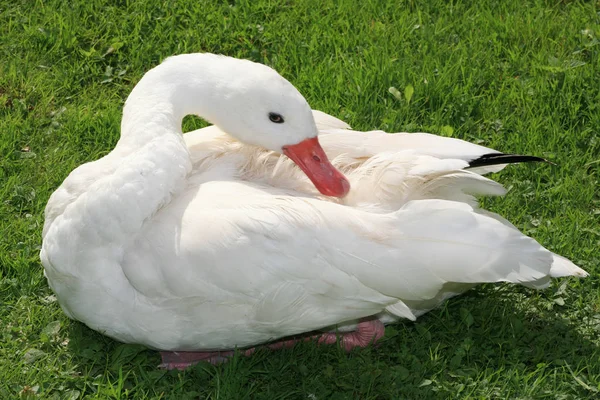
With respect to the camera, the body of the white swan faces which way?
to the viewer's left
